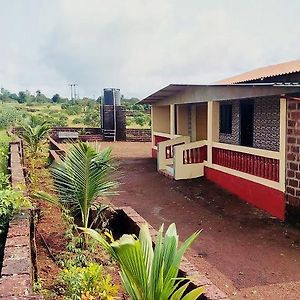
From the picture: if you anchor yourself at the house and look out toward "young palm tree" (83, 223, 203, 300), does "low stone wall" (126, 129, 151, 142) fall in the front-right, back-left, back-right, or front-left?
back-right

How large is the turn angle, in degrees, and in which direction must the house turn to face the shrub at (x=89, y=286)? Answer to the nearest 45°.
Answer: approximately 45° to its left

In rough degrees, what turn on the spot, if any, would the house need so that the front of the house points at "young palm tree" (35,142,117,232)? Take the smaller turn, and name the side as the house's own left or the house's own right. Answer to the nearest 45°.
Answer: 0° — it already faces it

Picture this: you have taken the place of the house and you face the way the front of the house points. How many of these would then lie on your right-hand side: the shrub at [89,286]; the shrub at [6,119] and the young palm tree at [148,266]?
1

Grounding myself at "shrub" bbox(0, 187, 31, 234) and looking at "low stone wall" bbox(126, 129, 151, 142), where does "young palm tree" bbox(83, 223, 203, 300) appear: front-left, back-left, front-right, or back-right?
back-right

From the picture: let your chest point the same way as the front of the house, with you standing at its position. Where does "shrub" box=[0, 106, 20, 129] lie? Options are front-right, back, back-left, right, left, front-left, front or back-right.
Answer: right

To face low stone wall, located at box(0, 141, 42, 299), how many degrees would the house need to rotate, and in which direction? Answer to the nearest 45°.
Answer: approximately 45° to its left

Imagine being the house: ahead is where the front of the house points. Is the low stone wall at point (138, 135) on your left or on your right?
on your right

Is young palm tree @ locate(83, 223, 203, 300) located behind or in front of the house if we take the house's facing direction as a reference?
in front

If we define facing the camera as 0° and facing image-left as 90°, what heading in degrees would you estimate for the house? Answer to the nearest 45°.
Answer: approximately 45°

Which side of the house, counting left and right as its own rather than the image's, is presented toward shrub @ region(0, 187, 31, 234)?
front

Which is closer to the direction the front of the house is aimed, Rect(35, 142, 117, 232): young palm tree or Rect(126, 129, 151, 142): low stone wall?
the young palm tree

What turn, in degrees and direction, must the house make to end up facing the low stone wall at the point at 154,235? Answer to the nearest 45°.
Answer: approximately 45° to its left
